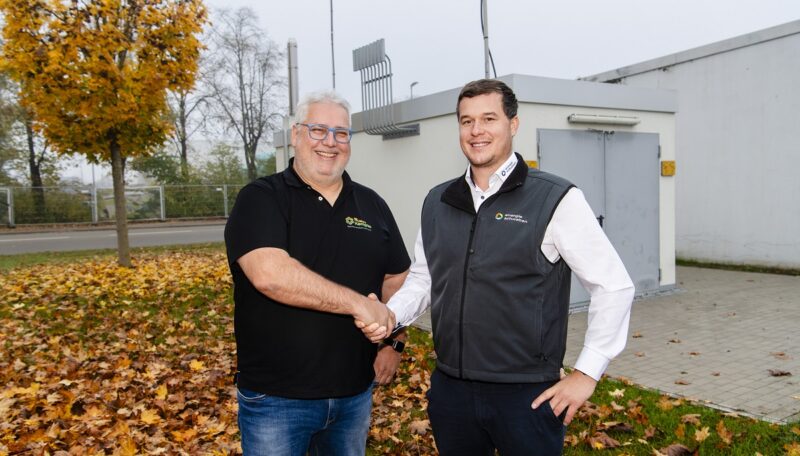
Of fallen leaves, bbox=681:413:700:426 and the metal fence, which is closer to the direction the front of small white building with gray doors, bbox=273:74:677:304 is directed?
the fallen leaves

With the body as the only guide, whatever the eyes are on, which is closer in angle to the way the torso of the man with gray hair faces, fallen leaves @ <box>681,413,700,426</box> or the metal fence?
the fallen leaves

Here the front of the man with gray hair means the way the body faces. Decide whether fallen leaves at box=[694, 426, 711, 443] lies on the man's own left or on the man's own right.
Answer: on the man's own left

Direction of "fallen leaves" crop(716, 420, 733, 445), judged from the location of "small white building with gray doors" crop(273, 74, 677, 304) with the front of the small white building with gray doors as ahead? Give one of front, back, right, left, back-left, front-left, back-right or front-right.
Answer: front-right

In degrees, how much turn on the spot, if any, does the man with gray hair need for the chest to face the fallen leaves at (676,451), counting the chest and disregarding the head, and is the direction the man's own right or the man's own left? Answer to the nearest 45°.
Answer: approximately 90° to the man's own left

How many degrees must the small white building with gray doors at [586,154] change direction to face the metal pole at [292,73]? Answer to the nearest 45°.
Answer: approximately 135° to its right

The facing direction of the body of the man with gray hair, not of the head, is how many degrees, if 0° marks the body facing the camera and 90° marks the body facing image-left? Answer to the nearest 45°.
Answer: approximately 315°

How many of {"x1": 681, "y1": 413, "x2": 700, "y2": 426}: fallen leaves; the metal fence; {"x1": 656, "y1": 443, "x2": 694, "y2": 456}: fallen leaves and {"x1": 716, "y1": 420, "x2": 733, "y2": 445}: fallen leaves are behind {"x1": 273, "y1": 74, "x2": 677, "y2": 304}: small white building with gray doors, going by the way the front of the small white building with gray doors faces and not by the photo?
1

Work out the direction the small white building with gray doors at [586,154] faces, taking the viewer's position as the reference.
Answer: facing the viewer and to the right of the viewer

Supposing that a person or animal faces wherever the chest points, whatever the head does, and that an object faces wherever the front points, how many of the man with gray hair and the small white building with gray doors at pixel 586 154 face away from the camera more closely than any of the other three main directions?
0

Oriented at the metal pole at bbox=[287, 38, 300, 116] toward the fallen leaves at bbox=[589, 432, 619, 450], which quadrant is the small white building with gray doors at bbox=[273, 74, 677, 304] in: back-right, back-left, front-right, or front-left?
front-left

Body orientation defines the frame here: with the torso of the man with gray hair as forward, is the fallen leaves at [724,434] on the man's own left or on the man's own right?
on the man's own left

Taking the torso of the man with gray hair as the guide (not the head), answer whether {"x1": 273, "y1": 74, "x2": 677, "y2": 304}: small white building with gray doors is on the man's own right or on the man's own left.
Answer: on the man's own left
